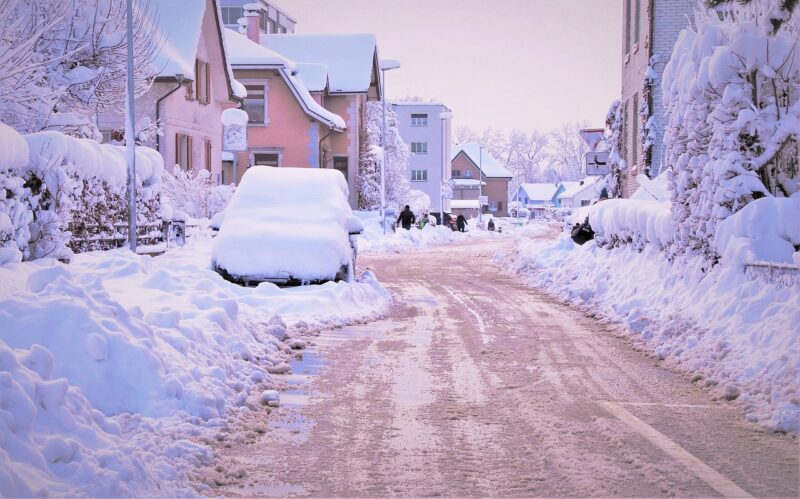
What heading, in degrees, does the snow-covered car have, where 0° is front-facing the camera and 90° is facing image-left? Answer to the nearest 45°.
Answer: approximately 0°

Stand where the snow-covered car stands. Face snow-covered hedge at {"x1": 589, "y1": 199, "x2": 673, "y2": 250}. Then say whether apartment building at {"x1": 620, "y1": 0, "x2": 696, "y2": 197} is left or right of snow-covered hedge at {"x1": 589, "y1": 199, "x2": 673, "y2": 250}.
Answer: left

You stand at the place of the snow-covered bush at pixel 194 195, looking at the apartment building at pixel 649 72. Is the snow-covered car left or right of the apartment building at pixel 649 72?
right

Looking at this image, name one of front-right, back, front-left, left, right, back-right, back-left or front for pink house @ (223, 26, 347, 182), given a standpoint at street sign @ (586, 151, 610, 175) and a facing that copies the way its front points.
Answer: back-right

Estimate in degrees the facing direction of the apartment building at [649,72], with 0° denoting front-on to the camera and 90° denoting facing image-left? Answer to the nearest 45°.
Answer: approximately 45°

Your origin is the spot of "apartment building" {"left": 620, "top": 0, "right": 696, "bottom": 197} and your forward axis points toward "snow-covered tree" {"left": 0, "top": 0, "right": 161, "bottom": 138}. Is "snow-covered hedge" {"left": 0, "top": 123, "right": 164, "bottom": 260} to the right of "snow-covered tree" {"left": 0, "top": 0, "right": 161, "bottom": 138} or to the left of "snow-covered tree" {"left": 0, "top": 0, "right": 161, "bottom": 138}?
left
